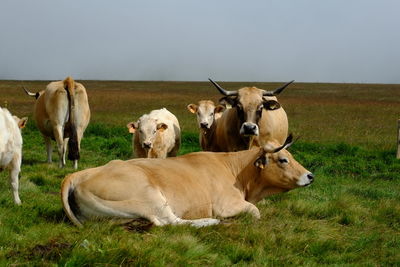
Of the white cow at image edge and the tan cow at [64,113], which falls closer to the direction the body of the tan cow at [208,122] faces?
the white cow at image edge

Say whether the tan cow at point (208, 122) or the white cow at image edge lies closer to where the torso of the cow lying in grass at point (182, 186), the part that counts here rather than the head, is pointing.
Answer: the tan cow

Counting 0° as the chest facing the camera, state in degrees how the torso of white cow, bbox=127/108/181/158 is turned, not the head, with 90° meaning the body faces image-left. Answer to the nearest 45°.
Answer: approximately 45°

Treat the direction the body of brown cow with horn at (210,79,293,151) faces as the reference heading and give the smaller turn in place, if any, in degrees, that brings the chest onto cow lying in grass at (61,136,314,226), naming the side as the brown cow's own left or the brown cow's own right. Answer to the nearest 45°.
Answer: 0° — it already faces it

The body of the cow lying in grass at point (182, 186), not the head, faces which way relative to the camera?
to the viewer's right

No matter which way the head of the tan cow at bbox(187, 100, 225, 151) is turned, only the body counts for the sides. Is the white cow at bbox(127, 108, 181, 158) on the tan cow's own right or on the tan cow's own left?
on the tan cow's own right

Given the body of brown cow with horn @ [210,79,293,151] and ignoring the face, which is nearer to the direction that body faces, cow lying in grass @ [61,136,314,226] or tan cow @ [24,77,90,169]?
the cow lying in grass

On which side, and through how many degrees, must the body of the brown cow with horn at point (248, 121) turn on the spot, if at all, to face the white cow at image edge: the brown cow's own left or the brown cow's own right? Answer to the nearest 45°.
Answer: approximately 45° to the brown cow's own right

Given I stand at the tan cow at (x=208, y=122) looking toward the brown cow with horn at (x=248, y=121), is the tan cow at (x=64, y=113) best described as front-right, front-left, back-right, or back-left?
back-right

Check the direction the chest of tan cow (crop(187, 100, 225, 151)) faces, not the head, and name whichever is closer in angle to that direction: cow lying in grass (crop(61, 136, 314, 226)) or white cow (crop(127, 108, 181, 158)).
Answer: the cow lying in grass

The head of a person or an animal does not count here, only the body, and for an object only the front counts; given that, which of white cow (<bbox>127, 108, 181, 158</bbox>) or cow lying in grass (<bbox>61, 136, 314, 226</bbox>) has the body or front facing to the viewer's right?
the cow lying in grass
